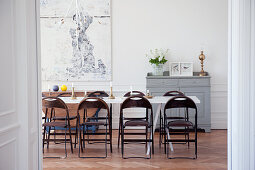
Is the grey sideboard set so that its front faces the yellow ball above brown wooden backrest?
no

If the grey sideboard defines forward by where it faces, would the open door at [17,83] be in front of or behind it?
in front

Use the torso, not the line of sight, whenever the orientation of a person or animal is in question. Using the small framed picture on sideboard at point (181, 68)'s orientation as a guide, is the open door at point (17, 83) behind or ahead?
ahead

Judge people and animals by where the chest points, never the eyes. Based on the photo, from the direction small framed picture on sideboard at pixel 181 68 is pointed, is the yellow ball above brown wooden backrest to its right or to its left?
on its right

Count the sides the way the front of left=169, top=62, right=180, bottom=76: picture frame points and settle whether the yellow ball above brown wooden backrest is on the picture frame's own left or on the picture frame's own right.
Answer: on the picture frame's own right

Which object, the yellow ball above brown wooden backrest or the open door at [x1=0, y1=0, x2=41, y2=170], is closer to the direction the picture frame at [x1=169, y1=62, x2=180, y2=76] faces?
the open door

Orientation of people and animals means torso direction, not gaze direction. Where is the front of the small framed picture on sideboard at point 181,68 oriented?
toward the camera

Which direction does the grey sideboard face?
toward the camera
